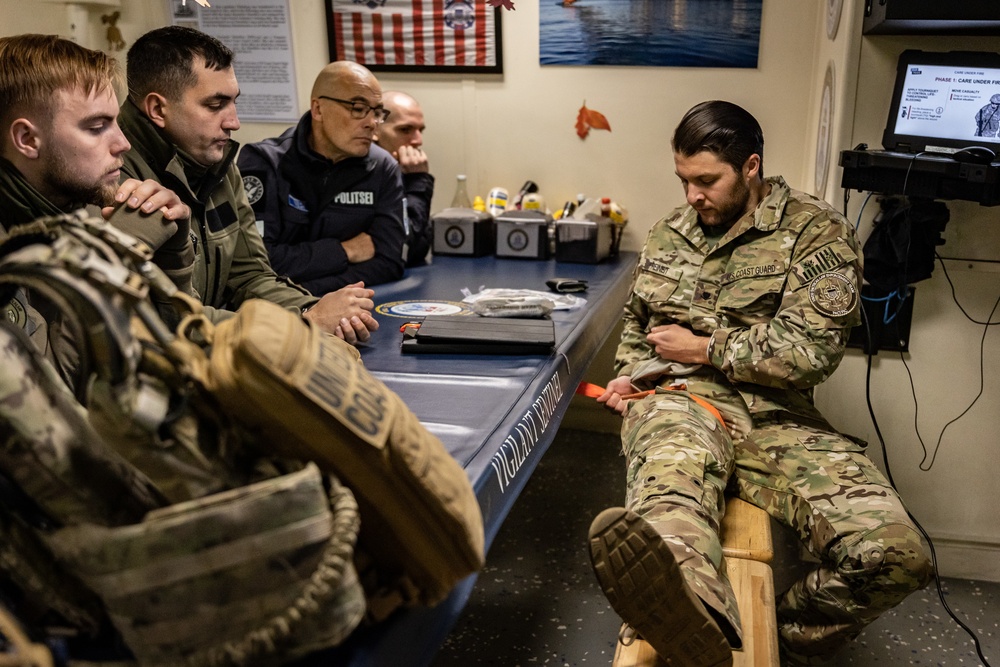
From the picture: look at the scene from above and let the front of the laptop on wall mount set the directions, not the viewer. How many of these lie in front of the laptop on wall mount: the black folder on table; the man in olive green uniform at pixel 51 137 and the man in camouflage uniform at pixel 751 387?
3

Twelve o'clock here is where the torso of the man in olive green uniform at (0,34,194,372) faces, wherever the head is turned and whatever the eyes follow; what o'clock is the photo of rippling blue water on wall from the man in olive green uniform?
The photo of rippling blue water on wall is roughly at 11 o'clock from the man in olive green uniform.

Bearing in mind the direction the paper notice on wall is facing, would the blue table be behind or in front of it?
in front

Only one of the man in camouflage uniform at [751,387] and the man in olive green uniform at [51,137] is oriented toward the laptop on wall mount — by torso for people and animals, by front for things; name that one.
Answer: the man in olive green uniform at [51,137]

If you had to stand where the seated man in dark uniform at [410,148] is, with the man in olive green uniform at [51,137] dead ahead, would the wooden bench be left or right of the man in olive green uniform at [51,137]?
left

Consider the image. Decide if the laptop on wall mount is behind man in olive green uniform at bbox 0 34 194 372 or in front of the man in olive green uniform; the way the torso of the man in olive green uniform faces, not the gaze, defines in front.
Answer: in front

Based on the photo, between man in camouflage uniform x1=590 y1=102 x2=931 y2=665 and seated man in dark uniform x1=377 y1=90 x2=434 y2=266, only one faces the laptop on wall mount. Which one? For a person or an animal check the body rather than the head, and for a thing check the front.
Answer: the seated man in dark uniform

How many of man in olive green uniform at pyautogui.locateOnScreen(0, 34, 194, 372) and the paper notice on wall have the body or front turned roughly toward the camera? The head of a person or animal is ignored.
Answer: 1

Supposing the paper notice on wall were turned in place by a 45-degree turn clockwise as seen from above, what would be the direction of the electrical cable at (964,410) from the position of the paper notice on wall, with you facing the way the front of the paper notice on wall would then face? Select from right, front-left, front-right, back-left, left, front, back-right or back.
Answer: left

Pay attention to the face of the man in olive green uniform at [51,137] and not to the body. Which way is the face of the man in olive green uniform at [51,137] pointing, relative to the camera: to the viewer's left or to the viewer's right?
to the viewer's right

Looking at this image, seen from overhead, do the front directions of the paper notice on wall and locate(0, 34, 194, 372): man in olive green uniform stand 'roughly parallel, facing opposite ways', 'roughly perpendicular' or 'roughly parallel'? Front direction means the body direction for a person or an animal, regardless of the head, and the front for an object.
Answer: roughly perpendicular

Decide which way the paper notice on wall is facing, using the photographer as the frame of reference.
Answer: facing the viewer

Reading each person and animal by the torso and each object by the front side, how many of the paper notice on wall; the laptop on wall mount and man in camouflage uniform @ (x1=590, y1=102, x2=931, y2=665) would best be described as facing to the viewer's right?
0

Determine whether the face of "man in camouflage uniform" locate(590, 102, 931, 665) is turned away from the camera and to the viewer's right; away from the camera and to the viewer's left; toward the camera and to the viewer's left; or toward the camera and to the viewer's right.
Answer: toward the camera and to the viewer's left

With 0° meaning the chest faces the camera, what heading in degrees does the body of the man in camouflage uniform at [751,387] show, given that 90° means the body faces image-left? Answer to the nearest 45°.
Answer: approximately 45°

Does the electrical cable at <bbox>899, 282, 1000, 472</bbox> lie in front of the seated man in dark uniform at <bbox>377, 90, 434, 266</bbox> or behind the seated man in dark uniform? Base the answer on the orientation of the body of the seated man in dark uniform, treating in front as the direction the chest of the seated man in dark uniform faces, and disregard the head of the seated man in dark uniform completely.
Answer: in front
